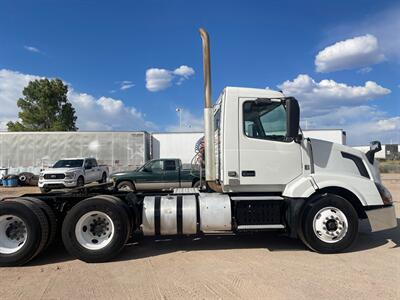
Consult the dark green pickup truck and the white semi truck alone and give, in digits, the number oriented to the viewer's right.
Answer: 1

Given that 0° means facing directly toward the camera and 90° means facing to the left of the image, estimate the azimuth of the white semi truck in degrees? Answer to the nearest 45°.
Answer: approximately 270°

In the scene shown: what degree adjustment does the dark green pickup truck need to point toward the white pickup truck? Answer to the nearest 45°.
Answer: approximately 45° to its right

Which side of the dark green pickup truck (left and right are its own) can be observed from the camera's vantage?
left

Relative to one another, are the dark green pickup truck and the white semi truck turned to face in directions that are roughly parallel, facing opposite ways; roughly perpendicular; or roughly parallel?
roughly parallel, facing opposite ways

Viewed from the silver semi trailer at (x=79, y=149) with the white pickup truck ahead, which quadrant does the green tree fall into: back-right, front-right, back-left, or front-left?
back-right

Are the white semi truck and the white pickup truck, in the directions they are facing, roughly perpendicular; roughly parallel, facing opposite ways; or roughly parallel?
roughly perpendicular

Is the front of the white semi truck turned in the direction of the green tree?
no

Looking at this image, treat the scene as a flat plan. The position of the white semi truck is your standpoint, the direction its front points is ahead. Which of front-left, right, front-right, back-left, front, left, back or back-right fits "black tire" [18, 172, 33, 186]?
back-left

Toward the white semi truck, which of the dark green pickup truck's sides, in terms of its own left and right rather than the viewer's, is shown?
left

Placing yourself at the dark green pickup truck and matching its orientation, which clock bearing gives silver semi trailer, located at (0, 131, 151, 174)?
The silver semi trailer is roughly at 2 o'clock from the dark green pickup truck.

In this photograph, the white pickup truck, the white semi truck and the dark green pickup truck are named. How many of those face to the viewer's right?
1

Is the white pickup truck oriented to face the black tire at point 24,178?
no

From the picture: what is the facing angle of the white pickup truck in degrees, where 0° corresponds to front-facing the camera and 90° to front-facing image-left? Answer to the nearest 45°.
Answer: approximately 45°

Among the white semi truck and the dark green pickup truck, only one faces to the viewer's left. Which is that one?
the dark green pickup truck
